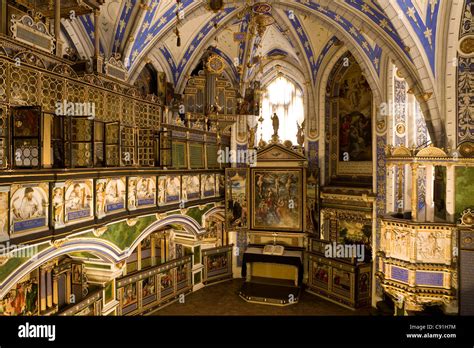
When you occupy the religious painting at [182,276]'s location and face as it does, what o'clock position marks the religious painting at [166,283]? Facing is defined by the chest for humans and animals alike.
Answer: the religious painting at [166,283] is roughly at 3 o'clock from the religious painting at [182,276].

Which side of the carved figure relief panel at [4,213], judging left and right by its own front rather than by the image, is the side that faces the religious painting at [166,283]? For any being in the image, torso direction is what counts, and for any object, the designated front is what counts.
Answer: left

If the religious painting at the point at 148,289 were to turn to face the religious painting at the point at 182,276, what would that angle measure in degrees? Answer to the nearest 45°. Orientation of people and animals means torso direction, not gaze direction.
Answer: approximately 90° to its left

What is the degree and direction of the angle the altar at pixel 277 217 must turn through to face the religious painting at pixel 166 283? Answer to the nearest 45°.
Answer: approximately 45° to its right

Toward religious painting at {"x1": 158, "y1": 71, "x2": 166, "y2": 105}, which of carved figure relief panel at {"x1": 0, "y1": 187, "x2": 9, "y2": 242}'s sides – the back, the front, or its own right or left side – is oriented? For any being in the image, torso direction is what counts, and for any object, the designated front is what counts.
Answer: left

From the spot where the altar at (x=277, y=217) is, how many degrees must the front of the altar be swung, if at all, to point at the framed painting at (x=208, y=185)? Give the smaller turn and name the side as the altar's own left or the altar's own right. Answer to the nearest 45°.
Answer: approximately 90° to the altar's own right

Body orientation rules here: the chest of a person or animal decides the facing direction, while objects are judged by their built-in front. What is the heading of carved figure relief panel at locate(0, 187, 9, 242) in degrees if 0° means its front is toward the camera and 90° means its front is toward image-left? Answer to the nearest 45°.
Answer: approximately 315°

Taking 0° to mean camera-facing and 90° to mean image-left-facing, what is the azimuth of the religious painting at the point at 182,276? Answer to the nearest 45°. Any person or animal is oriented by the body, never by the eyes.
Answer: approximately 315°

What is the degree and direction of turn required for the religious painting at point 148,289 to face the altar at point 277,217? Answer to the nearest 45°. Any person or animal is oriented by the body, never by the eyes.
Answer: approximately 45° to its left

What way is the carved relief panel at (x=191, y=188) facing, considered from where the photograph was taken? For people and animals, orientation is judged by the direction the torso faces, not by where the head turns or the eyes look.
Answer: facing the viewer and to the right of the viewer

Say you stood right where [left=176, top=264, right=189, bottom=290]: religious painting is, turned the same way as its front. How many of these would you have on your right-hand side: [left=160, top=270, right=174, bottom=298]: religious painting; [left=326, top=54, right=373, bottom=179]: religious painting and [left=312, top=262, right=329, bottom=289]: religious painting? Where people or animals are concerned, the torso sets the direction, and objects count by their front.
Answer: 1

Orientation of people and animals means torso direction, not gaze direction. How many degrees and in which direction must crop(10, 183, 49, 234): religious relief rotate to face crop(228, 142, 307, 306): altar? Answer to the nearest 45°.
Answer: approximately 90° to its left

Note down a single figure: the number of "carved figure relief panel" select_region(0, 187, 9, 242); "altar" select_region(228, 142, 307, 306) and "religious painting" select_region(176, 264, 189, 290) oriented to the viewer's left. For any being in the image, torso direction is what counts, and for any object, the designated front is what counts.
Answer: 0

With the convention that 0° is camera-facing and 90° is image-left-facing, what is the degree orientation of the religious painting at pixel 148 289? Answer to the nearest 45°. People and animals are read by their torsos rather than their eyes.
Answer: approximately 315°

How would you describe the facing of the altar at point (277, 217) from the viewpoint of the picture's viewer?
facing the viewer
